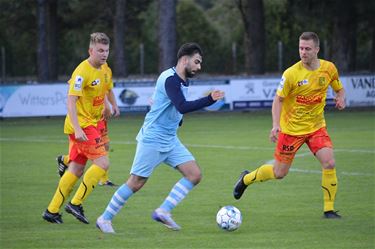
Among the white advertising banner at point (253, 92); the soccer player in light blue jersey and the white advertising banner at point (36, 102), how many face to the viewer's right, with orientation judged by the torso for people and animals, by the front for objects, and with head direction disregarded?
1

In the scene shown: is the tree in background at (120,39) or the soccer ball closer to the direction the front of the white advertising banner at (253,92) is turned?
the soccer ball

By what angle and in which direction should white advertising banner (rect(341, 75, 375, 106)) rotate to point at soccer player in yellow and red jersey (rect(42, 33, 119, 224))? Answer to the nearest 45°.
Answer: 0° — it already faces them

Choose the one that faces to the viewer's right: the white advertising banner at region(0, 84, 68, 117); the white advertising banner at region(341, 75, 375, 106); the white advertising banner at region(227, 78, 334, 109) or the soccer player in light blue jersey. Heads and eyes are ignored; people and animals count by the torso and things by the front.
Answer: the soccer player in light blue jersey

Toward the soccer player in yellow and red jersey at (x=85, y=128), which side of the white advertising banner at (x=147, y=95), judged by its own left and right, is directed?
front

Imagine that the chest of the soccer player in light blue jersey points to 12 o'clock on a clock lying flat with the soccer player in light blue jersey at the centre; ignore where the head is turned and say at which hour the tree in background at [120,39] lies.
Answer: The tree in background is roughly at 9 o'clock from the soccer player in light blue jersey.

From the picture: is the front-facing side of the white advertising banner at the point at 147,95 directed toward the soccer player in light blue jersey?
yes

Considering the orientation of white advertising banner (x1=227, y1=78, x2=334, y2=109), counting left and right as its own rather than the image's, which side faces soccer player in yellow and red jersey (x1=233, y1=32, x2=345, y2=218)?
front

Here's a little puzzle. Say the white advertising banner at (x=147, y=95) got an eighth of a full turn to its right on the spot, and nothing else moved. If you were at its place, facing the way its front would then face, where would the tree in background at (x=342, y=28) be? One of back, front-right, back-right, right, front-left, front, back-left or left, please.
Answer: back

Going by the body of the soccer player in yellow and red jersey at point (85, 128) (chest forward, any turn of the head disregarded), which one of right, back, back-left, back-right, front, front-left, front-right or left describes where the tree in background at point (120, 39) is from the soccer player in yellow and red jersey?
back-left

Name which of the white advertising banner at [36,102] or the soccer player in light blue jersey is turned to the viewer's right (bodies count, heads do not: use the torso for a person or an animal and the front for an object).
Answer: the soccer player in light blue jersey

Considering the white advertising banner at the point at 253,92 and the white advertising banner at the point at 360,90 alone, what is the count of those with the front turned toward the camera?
2

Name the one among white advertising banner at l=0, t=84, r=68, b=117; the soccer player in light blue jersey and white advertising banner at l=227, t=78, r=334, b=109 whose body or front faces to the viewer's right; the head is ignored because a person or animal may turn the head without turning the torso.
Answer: the soccer player in light blue jersey

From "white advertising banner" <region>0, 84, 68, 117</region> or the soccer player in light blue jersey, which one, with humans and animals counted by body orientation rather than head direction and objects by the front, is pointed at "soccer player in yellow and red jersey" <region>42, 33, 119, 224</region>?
the white advertising banner

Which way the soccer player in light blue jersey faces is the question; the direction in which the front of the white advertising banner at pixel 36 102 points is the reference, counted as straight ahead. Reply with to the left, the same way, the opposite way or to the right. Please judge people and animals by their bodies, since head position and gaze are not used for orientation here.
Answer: to the left
